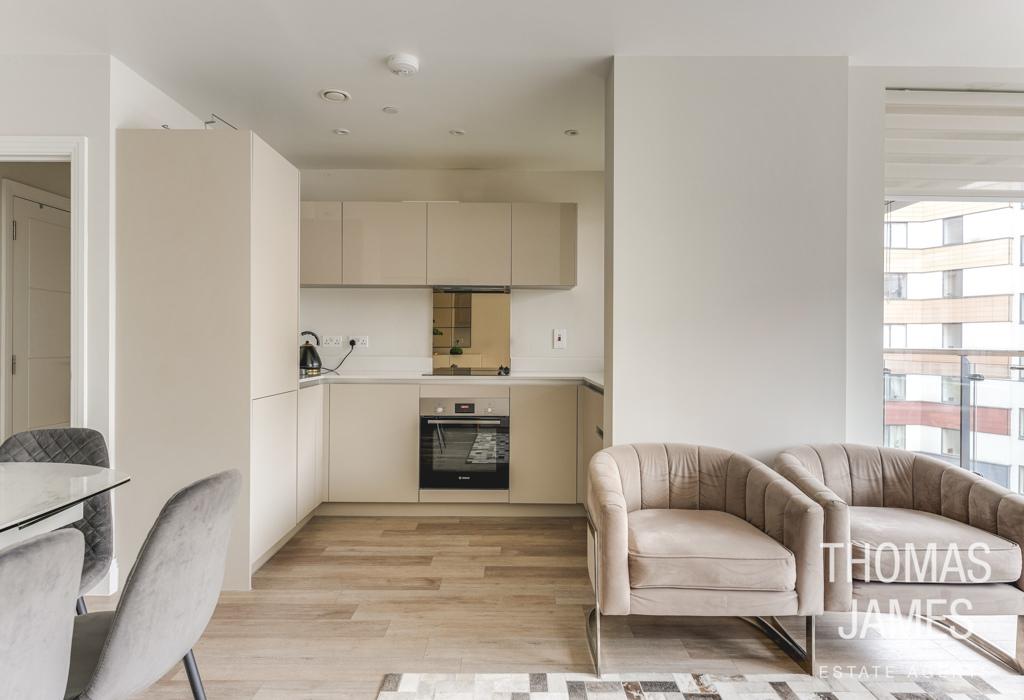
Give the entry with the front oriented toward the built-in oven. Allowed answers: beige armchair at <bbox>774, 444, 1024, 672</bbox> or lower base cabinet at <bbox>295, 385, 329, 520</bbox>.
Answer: the lower base cabinet

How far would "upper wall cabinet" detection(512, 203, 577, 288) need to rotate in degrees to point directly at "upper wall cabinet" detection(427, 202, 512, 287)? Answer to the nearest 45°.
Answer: approximately 90° to its right

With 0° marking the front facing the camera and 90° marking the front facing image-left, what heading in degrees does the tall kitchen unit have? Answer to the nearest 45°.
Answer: approximately 270°

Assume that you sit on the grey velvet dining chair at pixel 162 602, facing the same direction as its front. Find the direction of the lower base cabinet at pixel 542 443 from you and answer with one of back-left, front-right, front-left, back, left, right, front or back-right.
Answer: right

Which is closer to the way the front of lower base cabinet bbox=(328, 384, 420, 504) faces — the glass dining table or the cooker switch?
the glass dining table

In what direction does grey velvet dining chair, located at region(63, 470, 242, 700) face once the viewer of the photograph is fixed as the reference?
facing away from the viewer and to the left of the viewer

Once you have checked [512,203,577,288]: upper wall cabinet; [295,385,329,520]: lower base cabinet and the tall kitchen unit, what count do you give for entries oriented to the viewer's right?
2

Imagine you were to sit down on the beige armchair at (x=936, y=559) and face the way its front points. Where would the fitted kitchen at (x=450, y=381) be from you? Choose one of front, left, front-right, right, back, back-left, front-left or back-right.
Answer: back-right

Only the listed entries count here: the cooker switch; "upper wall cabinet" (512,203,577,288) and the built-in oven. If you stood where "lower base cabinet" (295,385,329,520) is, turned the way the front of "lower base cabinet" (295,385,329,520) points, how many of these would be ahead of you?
3

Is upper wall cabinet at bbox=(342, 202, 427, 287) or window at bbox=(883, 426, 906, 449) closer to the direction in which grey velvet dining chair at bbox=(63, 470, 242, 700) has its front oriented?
the upper wall cabinet

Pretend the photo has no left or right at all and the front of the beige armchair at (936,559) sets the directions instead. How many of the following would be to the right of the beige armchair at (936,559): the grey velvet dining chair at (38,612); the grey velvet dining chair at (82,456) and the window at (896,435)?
2

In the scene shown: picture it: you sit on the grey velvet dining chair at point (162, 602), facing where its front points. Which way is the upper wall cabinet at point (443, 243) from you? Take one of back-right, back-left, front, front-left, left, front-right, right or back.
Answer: right

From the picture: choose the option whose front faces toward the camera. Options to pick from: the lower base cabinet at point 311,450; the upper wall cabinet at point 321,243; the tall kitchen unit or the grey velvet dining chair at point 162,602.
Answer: the upper wall cabinet

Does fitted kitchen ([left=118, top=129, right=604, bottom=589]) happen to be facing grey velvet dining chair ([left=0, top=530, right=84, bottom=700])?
yes

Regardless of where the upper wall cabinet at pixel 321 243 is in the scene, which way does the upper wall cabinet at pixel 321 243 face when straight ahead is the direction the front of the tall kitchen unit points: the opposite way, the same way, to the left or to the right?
to the right
